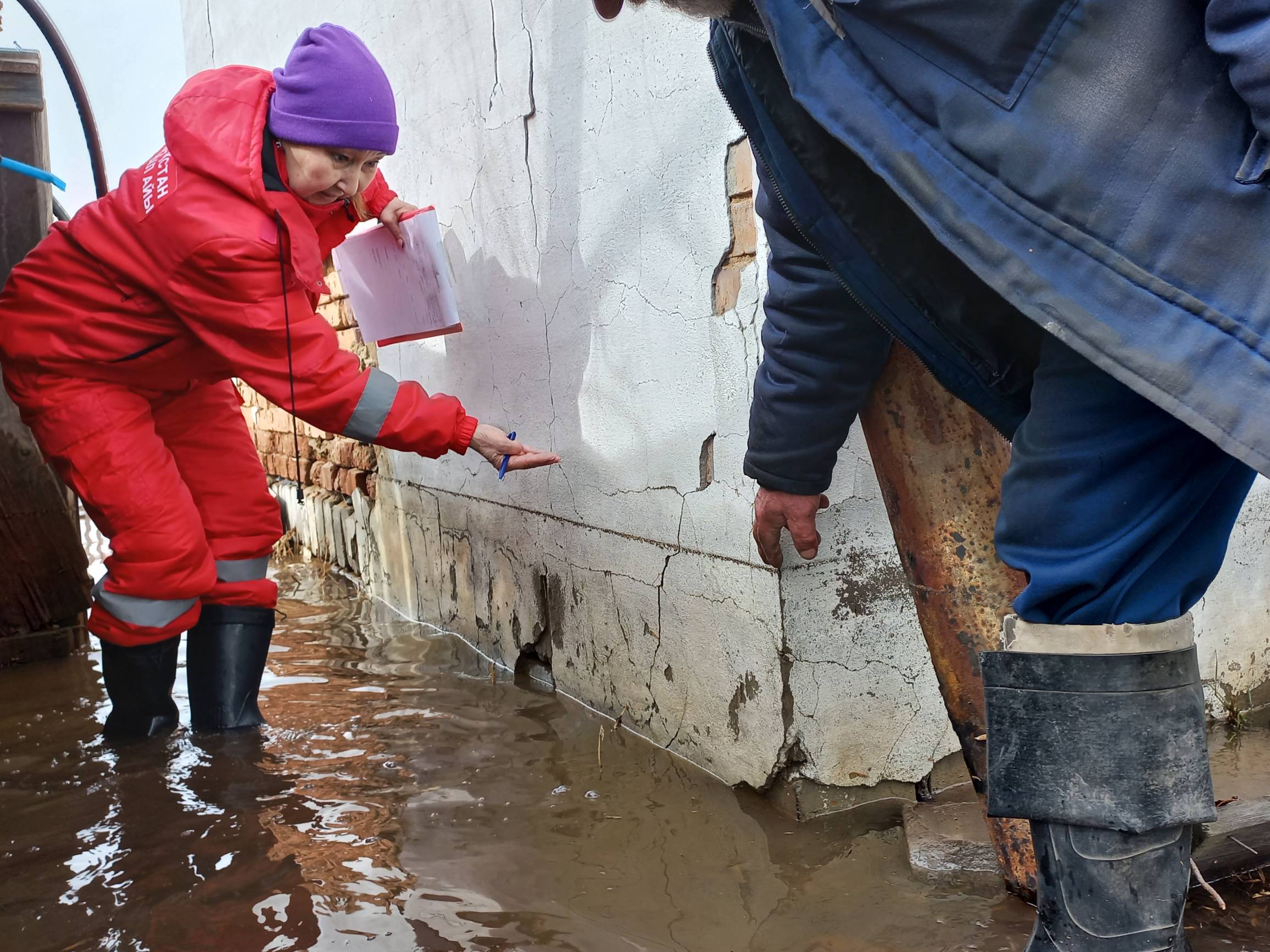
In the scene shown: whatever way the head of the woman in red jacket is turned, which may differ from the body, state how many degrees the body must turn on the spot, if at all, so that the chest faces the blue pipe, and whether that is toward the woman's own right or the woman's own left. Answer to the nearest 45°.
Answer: approximately 180°

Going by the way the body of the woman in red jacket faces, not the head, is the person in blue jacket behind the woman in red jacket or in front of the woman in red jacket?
in front

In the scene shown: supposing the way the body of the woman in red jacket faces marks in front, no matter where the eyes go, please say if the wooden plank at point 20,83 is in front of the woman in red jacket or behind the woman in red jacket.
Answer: behind

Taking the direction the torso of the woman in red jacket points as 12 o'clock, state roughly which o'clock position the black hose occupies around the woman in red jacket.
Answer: The black hose is roughly at 7 o'clock from the woman in red jacket.

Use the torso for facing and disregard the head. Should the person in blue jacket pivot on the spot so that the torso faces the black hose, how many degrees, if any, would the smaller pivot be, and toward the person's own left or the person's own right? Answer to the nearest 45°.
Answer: approximately 45° to the person's own right

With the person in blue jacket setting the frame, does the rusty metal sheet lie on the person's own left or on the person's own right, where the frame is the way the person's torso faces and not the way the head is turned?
on the person's own right

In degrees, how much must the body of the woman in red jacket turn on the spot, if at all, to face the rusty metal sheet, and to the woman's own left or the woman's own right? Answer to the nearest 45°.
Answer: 0° — they already face it

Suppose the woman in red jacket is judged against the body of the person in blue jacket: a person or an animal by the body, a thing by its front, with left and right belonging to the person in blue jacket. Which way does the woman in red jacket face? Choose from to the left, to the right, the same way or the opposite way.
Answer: the opposite way

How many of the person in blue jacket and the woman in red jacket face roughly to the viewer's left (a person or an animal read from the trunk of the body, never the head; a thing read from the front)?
1

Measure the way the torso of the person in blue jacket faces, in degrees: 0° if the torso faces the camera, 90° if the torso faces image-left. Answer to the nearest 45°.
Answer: approximately 90°

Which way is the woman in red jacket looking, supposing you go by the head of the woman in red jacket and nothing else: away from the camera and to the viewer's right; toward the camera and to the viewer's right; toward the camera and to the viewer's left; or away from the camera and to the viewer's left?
toward the camera and to the viewer's right

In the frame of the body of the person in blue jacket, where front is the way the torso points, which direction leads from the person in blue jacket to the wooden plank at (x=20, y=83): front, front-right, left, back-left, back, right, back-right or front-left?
front-right

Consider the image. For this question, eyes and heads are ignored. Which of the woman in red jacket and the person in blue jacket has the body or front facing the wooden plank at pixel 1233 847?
the woman in red jacket

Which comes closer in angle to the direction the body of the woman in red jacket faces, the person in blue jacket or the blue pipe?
the person in blue jacket

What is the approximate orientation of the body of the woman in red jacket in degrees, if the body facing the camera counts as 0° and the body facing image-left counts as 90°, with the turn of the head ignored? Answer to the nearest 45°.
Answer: approximately 315°
